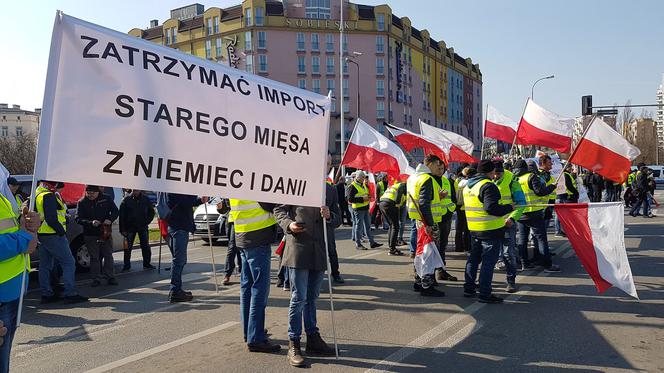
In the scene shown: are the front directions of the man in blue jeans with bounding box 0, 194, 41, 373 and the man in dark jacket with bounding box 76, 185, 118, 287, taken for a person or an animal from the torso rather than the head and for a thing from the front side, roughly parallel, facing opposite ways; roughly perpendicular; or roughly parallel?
roughly perpendicular

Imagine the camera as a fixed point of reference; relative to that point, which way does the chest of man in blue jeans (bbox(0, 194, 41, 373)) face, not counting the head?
to the viewer's right

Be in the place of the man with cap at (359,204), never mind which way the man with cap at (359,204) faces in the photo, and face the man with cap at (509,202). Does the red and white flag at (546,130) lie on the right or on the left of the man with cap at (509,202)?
left

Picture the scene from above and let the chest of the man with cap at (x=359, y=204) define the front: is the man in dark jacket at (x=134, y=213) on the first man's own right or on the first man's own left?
on the first man's own right

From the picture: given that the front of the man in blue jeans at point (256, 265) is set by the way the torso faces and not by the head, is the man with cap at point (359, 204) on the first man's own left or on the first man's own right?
on the first man's own left

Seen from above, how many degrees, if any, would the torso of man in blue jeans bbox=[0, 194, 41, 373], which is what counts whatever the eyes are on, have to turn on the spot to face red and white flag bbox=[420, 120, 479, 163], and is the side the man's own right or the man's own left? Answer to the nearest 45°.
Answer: approximately 45° to the man's own left

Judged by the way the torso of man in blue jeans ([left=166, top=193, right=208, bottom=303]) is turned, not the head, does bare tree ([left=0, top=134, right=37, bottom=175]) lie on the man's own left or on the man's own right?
on the man's own left

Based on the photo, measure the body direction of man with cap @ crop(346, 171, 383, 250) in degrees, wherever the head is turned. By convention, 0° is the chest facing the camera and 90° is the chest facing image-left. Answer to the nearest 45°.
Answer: approximately 315°

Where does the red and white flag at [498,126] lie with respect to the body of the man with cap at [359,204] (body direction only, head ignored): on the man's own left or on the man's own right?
on the man's own left

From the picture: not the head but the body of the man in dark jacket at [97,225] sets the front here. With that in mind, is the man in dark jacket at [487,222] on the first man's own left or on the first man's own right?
on the first man's own left

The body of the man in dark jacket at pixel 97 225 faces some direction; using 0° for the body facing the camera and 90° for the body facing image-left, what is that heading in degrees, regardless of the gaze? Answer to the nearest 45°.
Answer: approximately 0°
